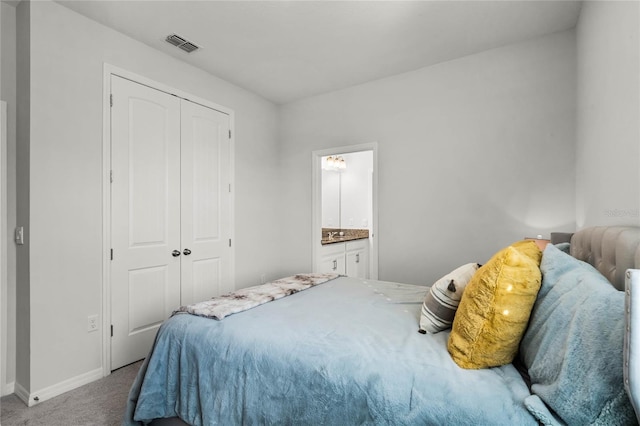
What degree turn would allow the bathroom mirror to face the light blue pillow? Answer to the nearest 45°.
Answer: approximately 45° to its left

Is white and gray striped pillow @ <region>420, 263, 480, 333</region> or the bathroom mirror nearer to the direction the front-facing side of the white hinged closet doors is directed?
the white and gray striped pillow

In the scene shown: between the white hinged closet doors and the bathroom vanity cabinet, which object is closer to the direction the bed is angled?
the white hinged closet doors

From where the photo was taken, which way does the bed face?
to the viewer's left

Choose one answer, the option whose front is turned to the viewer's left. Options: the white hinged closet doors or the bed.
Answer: the bed

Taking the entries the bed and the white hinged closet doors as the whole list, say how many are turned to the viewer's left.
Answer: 1

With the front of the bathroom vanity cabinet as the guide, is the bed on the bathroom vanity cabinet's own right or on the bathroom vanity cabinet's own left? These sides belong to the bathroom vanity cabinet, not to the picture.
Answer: on the bathroom vanity cabinet's own left

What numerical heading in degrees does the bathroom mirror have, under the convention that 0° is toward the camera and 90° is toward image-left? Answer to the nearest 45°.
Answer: approximately 45°

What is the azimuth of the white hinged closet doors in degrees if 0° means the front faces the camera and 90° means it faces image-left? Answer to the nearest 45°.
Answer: approximately 315°

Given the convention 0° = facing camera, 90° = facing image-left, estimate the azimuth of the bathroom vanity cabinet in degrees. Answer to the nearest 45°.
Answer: approximately 45°
